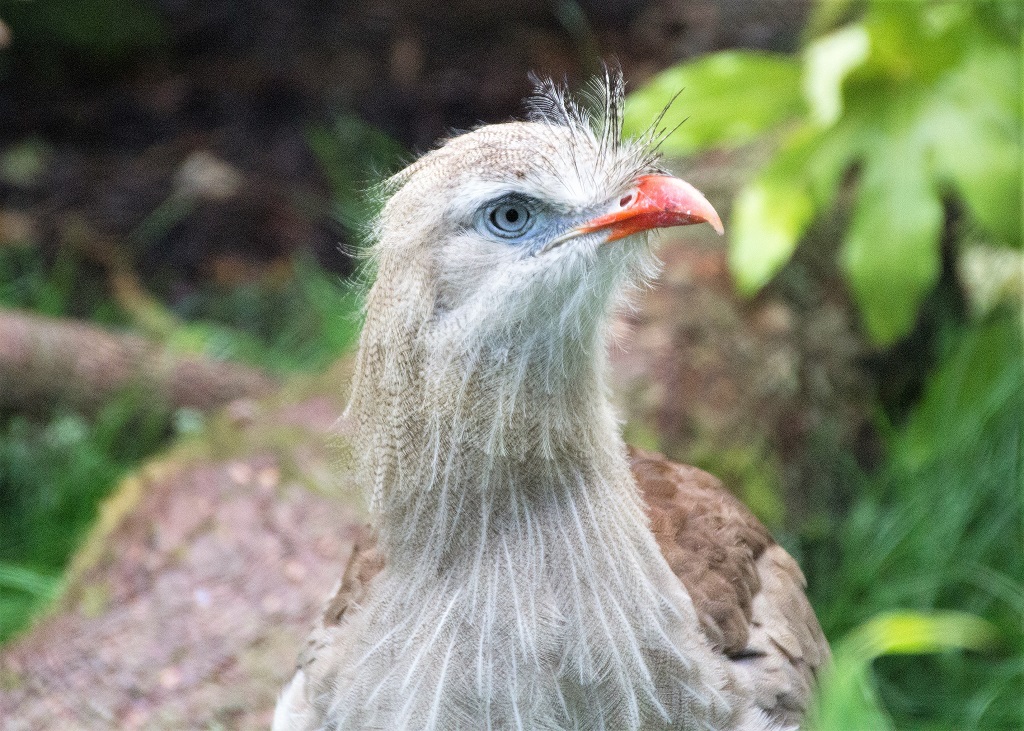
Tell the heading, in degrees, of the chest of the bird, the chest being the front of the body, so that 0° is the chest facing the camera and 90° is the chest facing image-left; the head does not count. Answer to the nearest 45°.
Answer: approximately 0°
